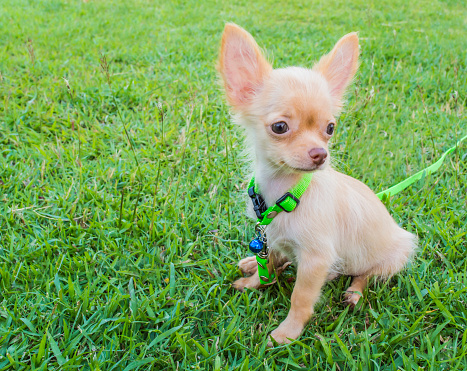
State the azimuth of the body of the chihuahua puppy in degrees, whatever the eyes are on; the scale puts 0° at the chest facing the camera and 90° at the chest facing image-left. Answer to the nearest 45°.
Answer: approximately 45°
